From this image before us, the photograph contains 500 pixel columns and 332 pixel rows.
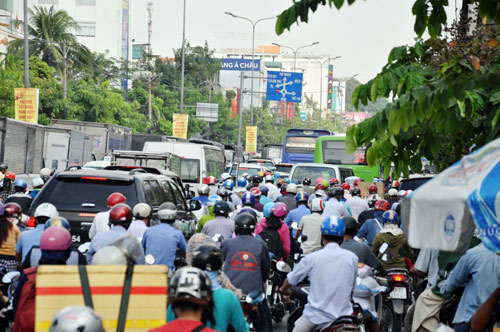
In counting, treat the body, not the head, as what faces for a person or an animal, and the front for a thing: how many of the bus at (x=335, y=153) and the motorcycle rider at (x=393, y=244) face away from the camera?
2

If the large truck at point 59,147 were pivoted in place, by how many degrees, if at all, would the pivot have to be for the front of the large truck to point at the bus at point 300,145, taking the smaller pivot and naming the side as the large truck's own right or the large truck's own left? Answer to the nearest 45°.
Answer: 0° — it already faces it

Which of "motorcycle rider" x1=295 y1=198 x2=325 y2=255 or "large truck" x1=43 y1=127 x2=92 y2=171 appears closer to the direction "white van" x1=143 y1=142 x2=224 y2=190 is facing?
the large truck

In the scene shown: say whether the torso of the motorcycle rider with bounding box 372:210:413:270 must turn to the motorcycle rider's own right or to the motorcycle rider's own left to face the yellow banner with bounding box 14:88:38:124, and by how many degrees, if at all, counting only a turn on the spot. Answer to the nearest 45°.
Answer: approximately 45° to the motorcycle rider's own left

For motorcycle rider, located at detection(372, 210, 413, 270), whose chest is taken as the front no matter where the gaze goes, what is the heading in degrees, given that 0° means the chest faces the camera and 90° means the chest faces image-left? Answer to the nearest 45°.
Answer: approximately 180°

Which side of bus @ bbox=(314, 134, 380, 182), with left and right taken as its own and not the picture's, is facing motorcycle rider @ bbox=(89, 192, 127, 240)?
back

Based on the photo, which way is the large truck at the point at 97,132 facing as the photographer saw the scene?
facing away from the viewer and to the right of the viewer

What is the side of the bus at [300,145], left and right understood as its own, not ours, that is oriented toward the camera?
back

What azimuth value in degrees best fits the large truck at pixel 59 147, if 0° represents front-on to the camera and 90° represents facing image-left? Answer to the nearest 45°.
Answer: approximately 225°

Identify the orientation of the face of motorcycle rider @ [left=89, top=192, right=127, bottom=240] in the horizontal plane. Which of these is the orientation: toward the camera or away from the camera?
away from the camera

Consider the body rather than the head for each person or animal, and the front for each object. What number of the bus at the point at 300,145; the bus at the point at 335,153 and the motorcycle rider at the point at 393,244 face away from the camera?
3

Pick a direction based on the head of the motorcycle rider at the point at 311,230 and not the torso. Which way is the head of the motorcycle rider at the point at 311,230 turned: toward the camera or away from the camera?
away from the camera
